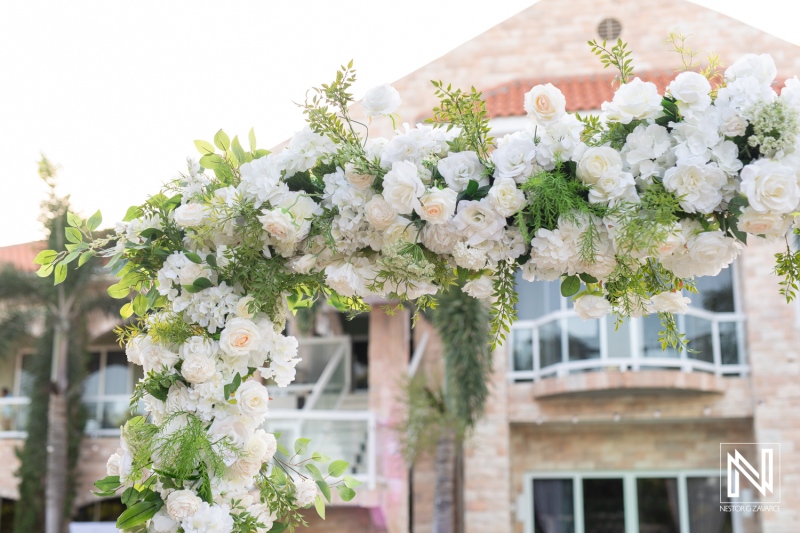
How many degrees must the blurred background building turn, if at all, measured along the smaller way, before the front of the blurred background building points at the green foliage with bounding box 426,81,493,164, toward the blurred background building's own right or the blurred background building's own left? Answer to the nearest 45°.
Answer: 0° — it already faces it

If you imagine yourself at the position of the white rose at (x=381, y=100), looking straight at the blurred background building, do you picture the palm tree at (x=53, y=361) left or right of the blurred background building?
left

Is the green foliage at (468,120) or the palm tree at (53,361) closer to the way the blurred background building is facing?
the green foliage

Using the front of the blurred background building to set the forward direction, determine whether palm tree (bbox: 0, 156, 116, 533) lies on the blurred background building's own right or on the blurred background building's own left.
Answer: on the blurred background building's own right

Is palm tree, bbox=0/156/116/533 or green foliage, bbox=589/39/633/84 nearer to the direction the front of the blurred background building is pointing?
the green foliage

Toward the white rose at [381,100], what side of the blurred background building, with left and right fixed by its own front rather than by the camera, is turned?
front

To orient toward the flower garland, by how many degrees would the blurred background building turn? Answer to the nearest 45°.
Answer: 0° — it already faces it

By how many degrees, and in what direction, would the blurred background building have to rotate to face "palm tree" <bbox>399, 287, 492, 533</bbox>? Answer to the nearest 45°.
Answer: approximately 45° to its right

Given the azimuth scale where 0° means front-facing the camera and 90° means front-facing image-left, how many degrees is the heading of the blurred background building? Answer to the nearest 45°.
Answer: approximately 0°

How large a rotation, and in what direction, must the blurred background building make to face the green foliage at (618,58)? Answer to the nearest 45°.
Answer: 0° — it already faces it
